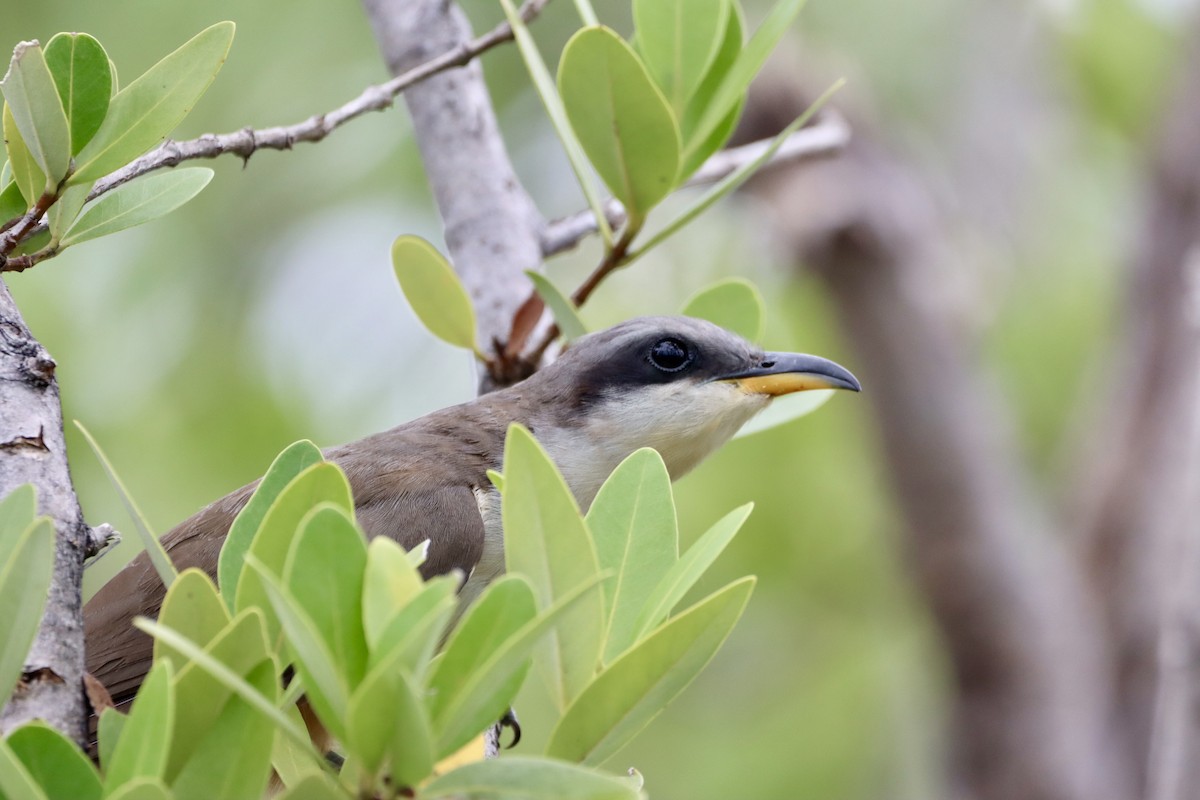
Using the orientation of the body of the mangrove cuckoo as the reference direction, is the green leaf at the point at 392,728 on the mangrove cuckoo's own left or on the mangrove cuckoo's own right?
on the mangrove cuckoo's own right

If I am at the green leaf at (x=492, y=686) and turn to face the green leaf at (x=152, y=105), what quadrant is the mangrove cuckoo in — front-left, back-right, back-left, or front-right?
front-right

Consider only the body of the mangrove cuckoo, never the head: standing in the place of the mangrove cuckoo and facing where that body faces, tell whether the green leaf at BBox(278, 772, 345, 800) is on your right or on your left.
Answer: on your right

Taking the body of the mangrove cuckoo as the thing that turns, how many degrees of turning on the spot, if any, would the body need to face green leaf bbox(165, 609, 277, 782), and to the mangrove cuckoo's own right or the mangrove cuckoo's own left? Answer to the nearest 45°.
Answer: approximately 90° to the mangrove cuckoo's own right

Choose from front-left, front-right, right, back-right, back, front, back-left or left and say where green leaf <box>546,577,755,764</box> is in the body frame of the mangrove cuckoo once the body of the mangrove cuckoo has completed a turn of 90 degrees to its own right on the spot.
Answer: front

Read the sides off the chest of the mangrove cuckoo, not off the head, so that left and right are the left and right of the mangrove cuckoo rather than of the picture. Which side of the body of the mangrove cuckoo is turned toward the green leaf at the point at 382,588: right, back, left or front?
right

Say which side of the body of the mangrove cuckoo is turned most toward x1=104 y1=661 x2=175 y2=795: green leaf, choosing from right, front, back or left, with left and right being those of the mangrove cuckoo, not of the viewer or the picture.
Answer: back

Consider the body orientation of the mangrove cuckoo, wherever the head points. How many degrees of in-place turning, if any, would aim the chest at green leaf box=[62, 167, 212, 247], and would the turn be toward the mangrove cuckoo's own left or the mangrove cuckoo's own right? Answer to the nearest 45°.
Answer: approximately 135° to the mangrove cuckoo's own right

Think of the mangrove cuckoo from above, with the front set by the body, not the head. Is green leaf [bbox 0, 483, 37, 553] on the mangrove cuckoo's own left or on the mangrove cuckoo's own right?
on the mangrove cuckoo's own right

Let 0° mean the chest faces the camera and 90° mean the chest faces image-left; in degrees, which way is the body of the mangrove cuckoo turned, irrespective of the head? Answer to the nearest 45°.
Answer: approximately 270°

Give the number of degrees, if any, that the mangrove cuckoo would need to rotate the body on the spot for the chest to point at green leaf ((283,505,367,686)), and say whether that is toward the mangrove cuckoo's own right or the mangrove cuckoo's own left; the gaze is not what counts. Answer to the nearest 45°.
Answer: approximately 90° to the mangrove cuckoo's own right

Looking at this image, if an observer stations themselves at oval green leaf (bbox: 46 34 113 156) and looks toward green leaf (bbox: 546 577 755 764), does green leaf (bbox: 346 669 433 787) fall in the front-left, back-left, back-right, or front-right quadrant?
front-right
